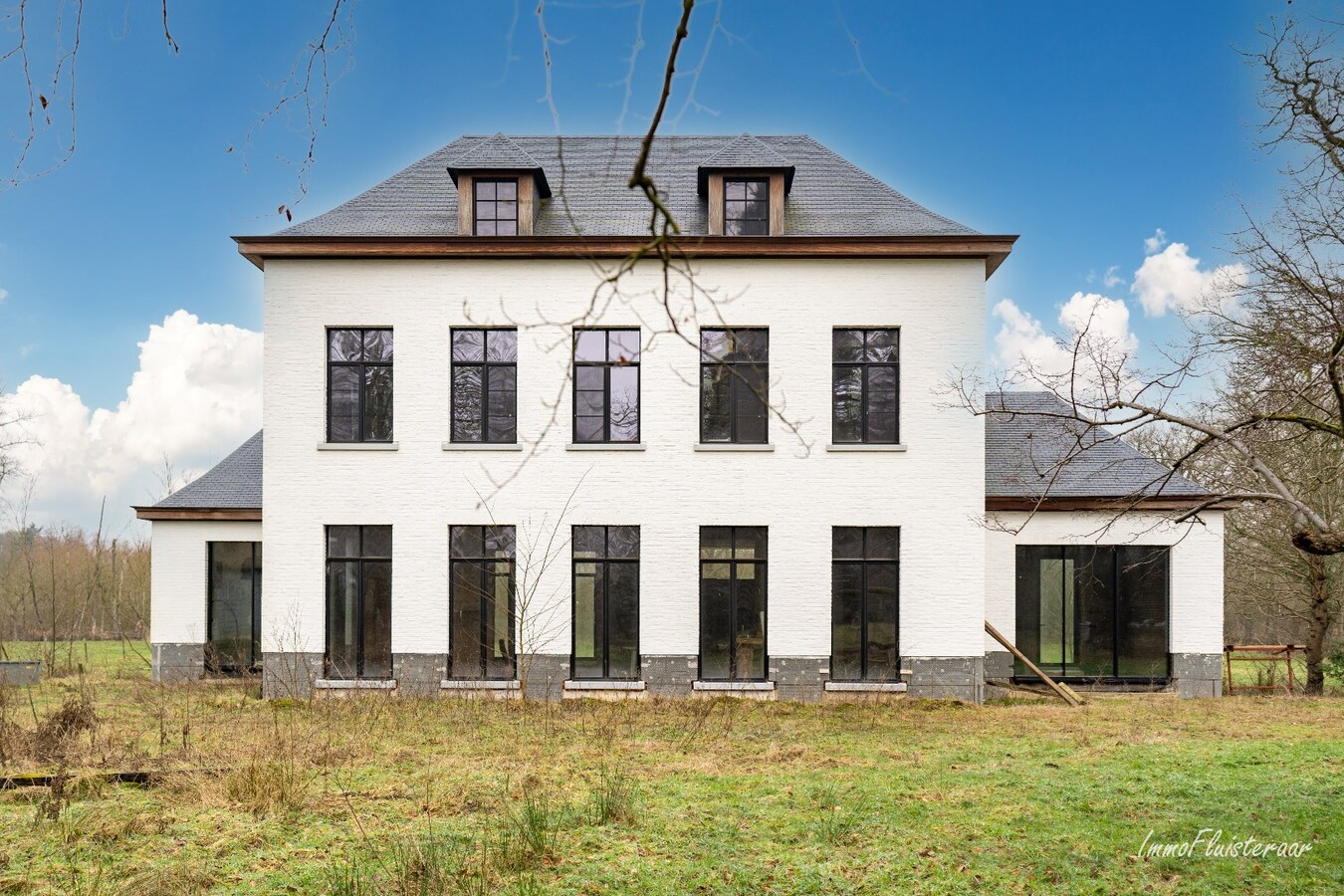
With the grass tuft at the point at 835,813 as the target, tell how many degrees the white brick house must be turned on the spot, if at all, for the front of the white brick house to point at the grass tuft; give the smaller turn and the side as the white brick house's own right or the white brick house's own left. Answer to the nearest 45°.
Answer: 0° — it already faces it

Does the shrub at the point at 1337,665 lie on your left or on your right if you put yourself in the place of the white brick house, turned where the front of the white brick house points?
on your left

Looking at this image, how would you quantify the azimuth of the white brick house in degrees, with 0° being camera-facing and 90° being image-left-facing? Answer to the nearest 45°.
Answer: approximately 0°

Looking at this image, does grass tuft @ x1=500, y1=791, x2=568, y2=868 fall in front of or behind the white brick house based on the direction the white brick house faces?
in front
